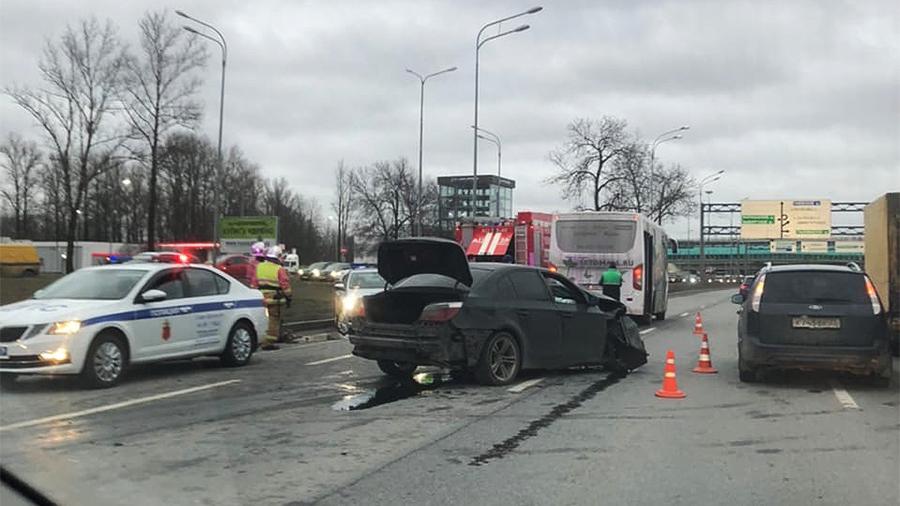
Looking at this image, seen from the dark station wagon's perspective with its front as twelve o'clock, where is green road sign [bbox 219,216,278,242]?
The green road sign is roughly at 10 o'clock from the dark station wagon.

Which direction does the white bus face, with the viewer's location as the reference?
facing away from the viewer

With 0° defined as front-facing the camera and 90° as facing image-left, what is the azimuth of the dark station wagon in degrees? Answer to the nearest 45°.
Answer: approximately 180°

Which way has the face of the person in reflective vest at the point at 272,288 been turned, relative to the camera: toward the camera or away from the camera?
away from the camera

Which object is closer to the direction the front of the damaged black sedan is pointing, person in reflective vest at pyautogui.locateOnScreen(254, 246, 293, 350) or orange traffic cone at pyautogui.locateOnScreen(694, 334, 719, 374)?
the orange traffic cone

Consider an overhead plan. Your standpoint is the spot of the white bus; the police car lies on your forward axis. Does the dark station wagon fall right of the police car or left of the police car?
left

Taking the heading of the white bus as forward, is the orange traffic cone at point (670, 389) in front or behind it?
behind

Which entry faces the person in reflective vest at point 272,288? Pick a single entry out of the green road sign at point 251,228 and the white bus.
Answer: the green road sign

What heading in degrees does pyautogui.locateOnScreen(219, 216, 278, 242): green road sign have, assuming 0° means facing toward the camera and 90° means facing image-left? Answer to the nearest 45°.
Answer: approximately 0°

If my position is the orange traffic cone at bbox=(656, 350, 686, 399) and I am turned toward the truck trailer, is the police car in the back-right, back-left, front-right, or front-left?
back-left

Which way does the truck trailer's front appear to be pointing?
away from the camera
